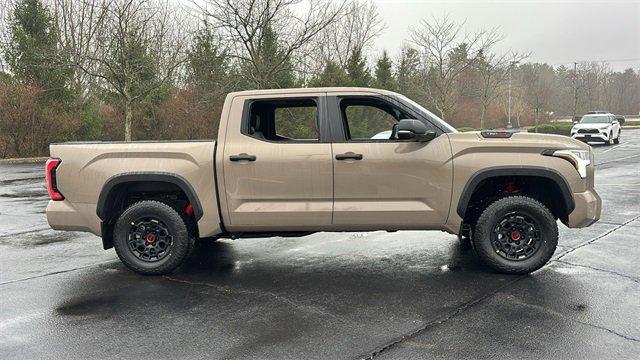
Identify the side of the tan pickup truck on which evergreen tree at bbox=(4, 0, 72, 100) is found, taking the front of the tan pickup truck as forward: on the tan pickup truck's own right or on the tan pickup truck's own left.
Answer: on the tan pickup truck's own left

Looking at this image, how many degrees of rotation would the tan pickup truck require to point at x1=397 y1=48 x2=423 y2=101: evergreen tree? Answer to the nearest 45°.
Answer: approximately 90° to its left

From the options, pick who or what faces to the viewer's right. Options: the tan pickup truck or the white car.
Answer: the tan pickup truck

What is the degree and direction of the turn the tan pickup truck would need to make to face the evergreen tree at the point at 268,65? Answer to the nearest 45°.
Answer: approximately 90° to its left

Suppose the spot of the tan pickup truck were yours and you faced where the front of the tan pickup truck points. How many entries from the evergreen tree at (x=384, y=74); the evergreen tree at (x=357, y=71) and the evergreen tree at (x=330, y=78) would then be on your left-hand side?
3

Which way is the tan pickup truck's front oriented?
to the viewer's right

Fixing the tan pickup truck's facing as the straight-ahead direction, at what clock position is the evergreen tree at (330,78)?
The evergreen tree is roughly at 9 o'clock from the tan pickup truck.

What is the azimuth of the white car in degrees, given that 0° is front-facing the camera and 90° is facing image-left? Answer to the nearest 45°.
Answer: approximately 45°

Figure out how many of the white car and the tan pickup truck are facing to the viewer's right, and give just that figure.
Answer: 1

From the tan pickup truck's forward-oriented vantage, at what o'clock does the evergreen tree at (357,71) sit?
The evergreen tree is roughly at 9 o'clock from the tan pickup truck.
